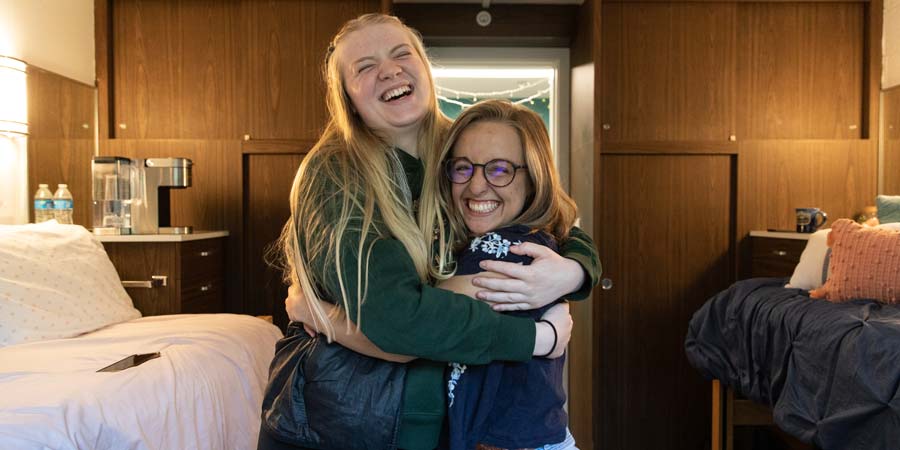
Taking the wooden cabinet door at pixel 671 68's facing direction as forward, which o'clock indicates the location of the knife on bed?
The knife on bed is roughly at 1 o'clock from the wooden cabinet door.

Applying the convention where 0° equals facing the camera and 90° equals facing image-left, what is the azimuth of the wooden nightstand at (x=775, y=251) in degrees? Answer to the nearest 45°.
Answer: approximately 0°
